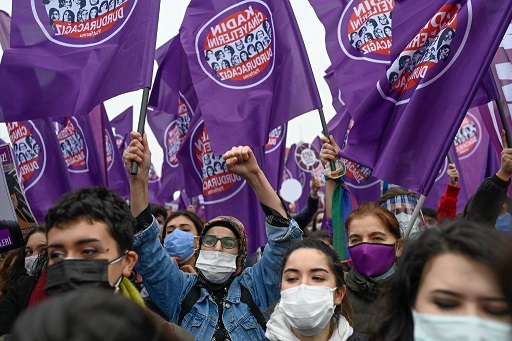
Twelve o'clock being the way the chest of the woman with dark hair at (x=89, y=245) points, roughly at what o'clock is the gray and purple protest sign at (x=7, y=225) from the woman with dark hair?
The gray and purple protest sign is roughly at 4 o'clock from the woman with dark hair.

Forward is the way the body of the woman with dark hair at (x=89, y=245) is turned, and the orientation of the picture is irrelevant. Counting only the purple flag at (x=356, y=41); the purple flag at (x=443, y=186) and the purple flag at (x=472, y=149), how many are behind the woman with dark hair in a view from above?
3

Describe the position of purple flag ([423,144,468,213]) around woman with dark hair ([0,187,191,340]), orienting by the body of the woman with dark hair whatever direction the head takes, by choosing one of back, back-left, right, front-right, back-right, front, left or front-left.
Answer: back

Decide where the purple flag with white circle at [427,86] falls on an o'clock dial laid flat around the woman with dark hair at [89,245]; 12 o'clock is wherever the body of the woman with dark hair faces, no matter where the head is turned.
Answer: The purple flag with white circle is roughly at 7 o'clock from the woman with dark hair.

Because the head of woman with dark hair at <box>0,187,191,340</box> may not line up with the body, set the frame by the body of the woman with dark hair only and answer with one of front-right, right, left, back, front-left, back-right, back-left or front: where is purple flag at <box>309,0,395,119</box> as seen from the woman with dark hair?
back

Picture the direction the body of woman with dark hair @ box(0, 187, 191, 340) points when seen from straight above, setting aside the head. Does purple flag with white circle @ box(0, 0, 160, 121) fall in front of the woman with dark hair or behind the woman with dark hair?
behind

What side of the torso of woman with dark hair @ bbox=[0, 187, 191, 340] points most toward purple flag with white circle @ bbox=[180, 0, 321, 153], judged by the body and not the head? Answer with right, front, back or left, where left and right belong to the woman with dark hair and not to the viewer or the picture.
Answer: back

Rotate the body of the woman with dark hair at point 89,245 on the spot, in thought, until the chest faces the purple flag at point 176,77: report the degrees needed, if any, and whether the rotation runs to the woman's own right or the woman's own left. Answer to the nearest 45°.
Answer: approximately 135° to the woman's own right

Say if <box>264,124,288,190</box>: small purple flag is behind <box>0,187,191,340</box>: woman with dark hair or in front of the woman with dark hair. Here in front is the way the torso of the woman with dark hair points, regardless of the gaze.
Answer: behind

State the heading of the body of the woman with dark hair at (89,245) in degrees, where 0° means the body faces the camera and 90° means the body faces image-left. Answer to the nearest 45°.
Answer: approximately 45°

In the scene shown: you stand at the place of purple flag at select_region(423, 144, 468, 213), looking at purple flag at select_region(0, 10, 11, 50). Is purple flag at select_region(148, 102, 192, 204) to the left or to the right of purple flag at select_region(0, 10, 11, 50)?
right

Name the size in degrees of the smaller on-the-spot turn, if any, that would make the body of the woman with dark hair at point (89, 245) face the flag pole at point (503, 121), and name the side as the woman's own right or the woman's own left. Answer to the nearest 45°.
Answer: approximately 135° to the woman's own left

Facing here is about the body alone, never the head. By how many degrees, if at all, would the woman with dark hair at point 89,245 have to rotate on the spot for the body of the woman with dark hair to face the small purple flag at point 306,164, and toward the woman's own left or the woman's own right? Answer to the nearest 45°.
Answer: approximately 180°
